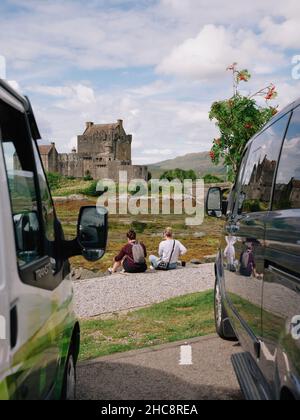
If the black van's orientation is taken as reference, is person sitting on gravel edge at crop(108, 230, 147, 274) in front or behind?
in front

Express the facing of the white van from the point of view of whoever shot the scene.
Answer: facing away from the viewer and to the right of the viewer

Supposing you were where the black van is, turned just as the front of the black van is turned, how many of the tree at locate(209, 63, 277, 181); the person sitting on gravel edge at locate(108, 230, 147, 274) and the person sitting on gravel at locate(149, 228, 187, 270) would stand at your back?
0

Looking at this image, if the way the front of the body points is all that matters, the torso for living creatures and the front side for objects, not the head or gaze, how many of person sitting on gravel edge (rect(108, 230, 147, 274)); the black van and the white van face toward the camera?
0

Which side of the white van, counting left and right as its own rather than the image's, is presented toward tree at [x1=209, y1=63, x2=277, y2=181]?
front

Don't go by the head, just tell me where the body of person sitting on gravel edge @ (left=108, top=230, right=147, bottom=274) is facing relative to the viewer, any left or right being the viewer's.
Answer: facing away from the viewer and to the left of the viewer

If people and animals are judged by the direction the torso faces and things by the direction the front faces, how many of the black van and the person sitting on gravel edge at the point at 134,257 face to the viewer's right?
0

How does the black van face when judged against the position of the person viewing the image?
facing away from the viewer and to the left of the viewer

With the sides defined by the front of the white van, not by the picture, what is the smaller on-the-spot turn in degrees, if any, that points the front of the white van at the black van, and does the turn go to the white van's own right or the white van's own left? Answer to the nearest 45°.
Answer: approximately 45° to the white van's own right

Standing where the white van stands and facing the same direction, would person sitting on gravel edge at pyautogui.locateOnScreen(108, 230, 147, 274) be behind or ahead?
ahead

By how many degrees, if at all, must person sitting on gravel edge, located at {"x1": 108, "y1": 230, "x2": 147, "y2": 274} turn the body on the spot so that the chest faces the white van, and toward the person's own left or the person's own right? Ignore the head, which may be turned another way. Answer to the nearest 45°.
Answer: approximately 135° to the person's own left
